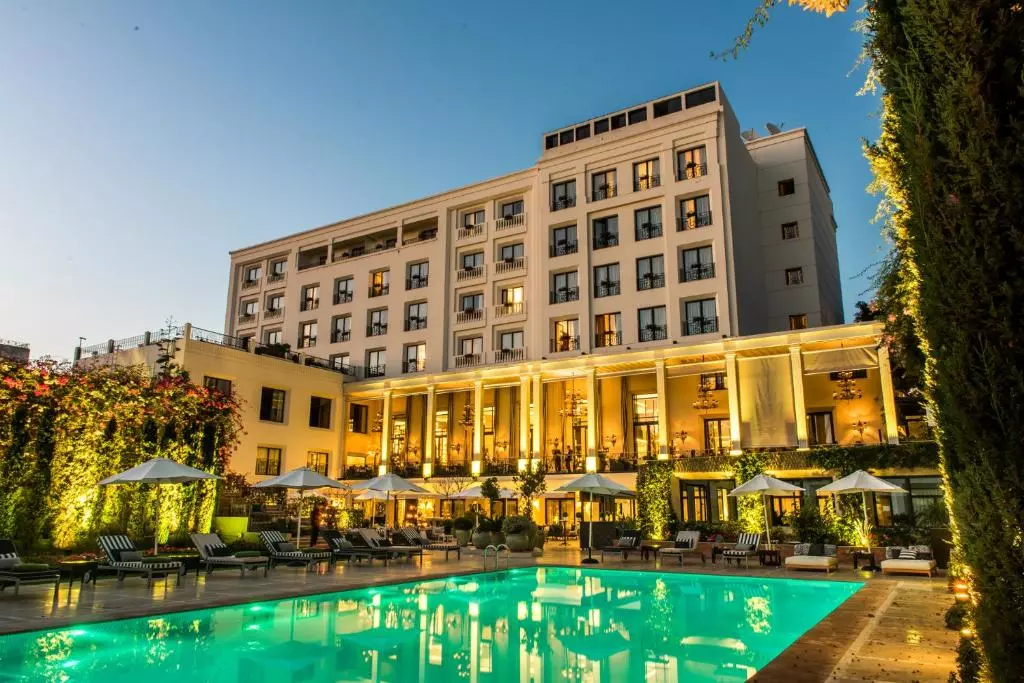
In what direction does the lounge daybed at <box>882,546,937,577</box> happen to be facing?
toward the camera

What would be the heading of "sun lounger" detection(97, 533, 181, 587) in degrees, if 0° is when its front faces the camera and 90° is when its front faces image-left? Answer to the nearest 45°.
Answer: approximately 315°

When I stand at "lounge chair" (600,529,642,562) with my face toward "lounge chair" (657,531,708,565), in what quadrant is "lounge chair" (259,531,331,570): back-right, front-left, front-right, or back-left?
back-right

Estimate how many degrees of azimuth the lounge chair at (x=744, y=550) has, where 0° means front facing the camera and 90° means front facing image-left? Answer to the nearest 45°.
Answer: approximately 45°

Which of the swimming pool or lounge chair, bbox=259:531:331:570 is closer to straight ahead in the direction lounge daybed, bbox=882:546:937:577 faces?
the swimming pool

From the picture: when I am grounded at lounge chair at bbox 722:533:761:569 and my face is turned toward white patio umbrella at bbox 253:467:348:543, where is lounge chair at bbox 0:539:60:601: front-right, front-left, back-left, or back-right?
front-left

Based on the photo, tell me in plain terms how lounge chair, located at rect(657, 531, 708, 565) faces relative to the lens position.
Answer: facing the viewer and to the left of the viewer

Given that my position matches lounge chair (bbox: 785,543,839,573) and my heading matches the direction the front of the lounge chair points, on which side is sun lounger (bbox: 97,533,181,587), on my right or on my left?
on my right

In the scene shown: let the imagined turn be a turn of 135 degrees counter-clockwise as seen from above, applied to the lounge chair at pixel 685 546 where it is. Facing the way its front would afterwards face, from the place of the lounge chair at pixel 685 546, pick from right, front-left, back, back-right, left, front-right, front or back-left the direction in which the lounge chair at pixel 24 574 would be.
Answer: back-right

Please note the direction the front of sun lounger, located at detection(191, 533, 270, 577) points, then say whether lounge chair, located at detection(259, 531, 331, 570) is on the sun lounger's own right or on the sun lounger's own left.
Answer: on the sun lounger's own left

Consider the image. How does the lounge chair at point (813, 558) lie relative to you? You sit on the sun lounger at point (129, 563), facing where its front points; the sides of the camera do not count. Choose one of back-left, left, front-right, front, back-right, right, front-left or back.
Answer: front-left

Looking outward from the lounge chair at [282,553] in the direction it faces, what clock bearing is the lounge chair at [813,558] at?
the lounge chair at [813,558] is roughly at 11 o'clock from the lounge chair at [282,553].

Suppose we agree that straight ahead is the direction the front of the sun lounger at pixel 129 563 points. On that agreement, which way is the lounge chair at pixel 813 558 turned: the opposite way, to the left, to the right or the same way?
to the right

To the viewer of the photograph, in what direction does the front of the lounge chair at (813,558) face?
facing the viewer

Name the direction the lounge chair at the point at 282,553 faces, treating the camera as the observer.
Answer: facing the viewer and to the right of the viewer

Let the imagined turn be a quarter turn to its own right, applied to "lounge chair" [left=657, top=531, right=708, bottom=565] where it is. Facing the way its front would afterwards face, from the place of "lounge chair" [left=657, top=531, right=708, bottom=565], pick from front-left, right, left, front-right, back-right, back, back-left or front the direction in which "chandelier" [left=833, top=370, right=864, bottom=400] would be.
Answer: right

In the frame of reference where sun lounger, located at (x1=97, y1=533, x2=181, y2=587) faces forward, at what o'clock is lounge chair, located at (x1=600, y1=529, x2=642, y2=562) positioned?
The lounge chair is roughly at 10 o'clock from the sun lounger.

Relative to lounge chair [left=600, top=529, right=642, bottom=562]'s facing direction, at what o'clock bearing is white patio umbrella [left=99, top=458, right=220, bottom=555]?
The white patio umbrella is roughly at 12 o'clock from the lounge chair.
